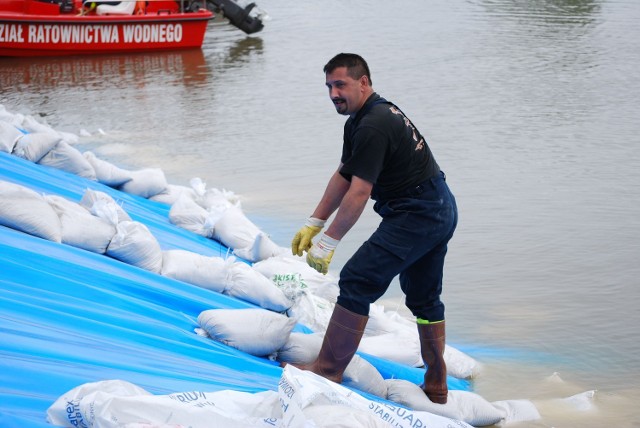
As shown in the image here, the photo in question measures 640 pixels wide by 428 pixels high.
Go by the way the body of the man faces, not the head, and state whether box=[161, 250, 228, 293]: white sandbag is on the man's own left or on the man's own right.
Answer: on the man's own right

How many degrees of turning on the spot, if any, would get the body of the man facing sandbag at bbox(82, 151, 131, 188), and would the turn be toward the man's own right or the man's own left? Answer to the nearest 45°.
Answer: approximately 45° to the man's own right

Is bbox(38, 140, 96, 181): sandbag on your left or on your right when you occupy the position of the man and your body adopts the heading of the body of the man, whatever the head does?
on your right

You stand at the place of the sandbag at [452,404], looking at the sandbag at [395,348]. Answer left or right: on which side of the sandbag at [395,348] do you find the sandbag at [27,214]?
left

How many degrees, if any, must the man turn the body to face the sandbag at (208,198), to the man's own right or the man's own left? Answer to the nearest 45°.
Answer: approximately 90° to the man's own right

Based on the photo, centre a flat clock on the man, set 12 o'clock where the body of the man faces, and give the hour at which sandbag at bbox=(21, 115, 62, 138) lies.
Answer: The sandbag is roughly at 2 o'clock from the man.

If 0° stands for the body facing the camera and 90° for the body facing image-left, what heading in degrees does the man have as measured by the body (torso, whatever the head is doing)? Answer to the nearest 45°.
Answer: approximately 90°
